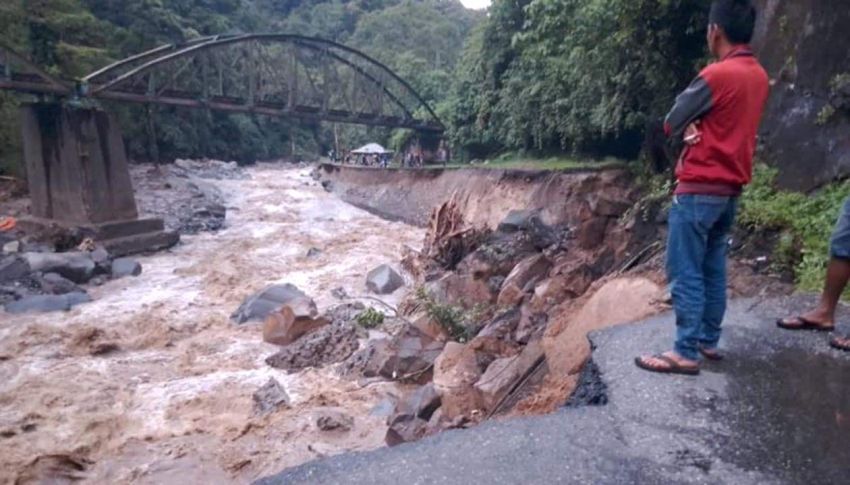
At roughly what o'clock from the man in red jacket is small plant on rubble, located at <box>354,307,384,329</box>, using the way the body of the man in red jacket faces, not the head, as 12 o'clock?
The small plant on rubble is roughly at 12 o'clock from the man in red jacket.

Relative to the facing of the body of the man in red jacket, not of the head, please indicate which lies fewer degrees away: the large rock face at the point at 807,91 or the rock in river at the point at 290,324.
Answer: the rock in river

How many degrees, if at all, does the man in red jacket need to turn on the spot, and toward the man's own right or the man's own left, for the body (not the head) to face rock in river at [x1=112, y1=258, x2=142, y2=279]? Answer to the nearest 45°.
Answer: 0° — they already face it

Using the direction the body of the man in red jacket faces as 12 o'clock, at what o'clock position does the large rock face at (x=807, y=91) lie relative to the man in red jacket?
The large rock face is roughly at 2 o'clock from the man in red jacket.

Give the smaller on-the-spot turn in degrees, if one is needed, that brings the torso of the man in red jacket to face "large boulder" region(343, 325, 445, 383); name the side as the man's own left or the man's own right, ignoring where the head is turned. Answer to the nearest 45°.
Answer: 0° — they already face it

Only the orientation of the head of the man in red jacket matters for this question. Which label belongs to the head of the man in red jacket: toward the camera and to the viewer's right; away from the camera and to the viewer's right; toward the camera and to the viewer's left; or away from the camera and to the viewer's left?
away from the camera and to the viewer's left

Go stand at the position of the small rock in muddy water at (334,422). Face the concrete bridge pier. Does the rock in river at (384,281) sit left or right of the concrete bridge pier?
right

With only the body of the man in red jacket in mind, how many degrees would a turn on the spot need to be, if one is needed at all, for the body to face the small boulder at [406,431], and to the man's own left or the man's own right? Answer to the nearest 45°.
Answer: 0° — they already face it

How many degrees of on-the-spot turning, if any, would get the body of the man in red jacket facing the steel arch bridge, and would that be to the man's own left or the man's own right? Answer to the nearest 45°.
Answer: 0° — they already face it

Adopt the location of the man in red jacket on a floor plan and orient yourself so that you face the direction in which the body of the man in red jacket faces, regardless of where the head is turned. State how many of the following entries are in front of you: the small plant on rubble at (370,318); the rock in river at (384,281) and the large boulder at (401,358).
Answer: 3

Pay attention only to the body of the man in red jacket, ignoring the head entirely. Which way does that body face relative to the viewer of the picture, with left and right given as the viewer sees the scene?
facing away from the viewer and to the left of the viewer

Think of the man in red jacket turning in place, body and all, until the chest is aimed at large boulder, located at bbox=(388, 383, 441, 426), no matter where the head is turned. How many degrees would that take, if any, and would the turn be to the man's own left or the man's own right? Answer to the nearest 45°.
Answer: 0° — they already face it
